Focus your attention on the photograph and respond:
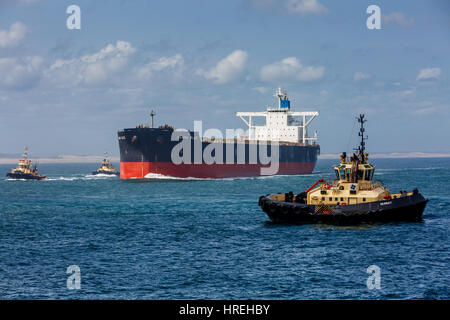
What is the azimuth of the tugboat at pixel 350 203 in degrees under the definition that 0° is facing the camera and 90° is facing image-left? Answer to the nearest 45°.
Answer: approximately 270°
